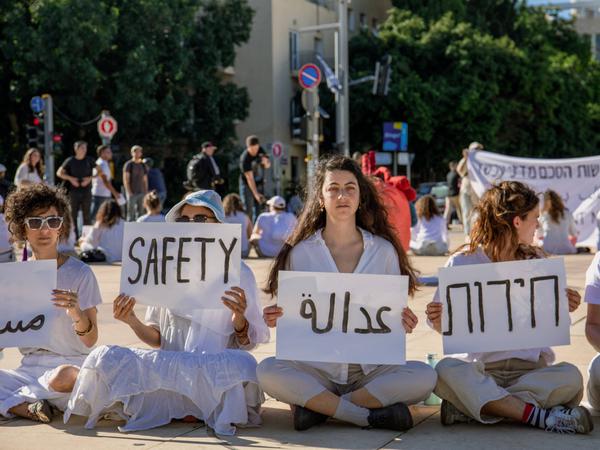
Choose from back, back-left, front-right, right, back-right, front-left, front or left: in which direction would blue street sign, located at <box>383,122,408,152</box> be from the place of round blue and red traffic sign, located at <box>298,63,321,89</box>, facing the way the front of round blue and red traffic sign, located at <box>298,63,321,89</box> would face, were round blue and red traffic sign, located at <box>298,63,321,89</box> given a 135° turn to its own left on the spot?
front-left

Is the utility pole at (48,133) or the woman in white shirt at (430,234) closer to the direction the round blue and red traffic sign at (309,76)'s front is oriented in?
the woman in white shirt

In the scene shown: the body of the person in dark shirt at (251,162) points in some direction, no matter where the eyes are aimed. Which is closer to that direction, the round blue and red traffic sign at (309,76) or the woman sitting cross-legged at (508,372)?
the woman sitting cross-legged

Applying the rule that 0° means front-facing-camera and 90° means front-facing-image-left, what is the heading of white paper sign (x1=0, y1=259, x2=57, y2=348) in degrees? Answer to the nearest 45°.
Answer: approximately 0°

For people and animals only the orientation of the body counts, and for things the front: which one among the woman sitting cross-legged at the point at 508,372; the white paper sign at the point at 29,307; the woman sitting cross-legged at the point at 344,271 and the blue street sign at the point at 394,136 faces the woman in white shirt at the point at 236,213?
the blue street sign

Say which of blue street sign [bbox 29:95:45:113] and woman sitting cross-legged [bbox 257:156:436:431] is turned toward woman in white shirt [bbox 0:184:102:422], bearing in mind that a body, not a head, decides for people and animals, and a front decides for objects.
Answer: the blue street sign

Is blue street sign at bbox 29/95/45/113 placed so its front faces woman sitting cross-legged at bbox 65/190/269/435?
yes

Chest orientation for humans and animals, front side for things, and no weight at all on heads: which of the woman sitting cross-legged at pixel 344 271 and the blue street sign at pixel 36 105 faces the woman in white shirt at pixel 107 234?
the blue street sign

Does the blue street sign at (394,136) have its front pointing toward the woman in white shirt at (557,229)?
yes
